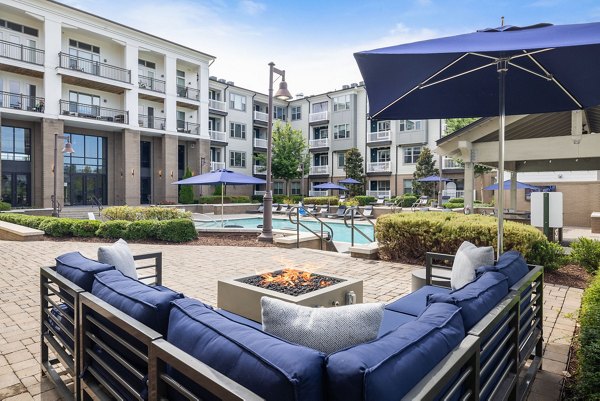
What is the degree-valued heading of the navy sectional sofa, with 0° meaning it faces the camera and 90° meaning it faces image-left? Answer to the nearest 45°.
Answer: approximately 180°

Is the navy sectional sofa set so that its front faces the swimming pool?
yes

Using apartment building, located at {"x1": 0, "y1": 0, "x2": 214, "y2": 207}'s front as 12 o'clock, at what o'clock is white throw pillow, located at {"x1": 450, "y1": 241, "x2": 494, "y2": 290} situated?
The white throw pillow is roughly at 1 o'clock from the apartment building.

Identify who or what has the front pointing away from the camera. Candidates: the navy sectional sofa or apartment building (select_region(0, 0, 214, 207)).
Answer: the navy sectional sofa

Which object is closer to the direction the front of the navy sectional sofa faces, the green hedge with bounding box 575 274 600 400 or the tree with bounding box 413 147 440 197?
the tree

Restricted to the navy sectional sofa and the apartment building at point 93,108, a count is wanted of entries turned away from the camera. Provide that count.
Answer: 1

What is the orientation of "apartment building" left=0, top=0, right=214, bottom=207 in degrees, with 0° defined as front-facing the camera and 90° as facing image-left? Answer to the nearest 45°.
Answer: approximately 315°
